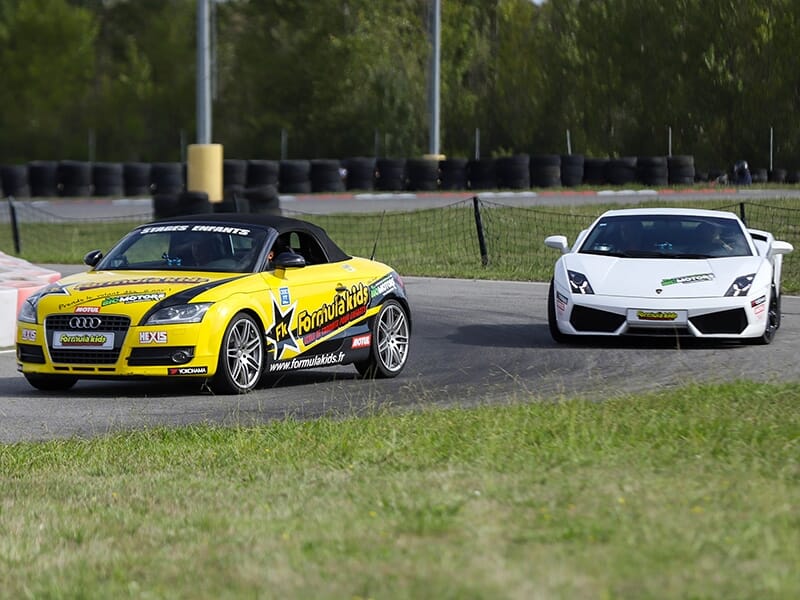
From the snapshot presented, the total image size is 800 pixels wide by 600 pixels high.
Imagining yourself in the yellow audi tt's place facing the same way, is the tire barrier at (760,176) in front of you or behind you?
behind

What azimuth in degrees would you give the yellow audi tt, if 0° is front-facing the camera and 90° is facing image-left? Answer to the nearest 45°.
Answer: approximately 45°

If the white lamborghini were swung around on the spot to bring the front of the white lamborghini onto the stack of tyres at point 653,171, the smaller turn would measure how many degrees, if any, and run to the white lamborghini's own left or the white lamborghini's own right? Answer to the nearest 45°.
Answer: approximately 180°

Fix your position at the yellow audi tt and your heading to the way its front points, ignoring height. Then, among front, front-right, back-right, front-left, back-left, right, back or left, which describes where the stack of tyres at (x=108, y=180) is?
back-right

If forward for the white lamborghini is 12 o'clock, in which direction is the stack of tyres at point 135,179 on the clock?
The stack of tyres is roughly at 5 o'clock from the white lamborghini.

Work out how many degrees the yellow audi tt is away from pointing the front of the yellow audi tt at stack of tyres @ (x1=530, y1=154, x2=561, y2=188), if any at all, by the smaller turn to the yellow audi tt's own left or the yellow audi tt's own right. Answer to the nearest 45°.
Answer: approximately 135° to the yellow audi tt's own right

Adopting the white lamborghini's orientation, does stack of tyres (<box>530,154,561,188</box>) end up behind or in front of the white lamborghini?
behind

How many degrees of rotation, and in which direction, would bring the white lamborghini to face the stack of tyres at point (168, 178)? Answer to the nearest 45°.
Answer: approximately 135° to its right

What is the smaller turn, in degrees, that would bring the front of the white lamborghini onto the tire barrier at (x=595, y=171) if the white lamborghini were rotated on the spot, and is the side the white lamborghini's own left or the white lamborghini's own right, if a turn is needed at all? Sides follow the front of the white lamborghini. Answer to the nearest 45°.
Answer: approximately 180°

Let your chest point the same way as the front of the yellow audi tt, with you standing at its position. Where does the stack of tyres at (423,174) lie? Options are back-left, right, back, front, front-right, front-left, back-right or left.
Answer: back-right

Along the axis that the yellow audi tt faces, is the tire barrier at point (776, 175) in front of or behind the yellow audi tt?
behind

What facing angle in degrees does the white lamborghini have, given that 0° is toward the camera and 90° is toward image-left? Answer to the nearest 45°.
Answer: approximately 0°

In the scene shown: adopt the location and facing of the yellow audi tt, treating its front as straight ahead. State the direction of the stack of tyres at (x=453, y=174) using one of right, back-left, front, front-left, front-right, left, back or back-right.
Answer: back-right
